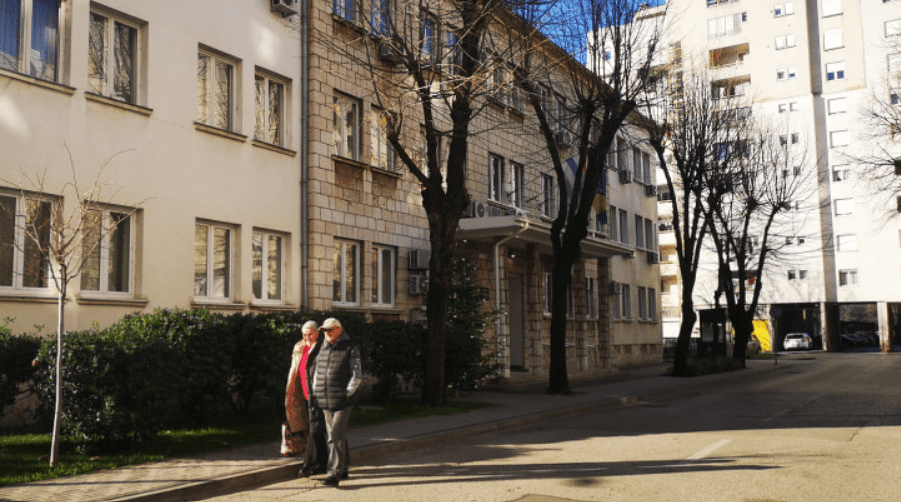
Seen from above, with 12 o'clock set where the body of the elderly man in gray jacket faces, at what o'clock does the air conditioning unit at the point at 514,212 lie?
The air conditioning unit is roughly at 5 o'clock from the elderly man in gray jacket.

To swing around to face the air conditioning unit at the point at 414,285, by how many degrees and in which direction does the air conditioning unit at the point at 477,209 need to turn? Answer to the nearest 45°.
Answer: approximately 90° to its right

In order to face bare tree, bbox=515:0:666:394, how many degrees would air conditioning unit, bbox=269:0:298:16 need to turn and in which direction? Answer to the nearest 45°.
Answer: approximately 45° to its left

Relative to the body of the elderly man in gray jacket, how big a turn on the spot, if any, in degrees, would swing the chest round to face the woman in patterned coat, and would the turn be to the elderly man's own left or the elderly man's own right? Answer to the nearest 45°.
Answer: approximately 90° to the elderly man's own right

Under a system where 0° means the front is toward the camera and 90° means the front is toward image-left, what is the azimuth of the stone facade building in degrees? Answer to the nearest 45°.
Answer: approximately 315°

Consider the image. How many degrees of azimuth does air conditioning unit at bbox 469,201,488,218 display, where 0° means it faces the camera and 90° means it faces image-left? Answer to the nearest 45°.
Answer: approximately 315°

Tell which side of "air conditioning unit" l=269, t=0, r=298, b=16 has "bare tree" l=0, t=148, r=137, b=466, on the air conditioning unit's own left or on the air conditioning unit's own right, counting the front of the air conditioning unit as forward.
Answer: on the air conditioning unit's own right

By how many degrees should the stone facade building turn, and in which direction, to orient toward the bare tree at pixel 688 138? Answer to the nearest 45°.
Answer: approximately 90° to its left

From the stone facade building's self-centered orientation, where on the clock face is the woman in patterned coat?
The woman in patterned coat is roughly at 1 o'clock from the stone facade building.

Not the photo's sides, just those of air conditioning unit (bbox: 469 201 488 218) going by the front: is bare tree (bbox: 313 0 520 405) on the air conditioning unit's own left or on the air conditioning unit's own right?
on the air conditioning unit's own right

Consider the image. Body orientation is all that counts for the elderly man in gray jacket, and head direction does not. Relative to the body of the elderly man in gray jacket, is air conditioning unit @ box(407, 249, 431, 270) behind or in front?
behind

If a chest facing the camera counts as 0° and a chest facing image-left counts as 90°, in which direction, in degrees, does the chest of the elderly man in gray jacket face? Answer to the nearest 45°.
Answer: approximately 45°

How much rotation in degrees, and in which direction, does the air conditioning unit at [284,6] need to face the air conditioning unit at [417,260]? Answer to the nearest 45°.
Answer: approximately 90° to its left

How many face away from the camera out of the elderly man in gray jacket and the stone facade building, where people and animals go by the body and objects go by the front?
0

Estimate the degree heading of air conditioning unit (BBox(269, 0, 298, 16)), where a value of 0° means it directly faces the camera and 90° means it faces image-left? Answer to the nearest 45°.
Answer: approximately 315°
